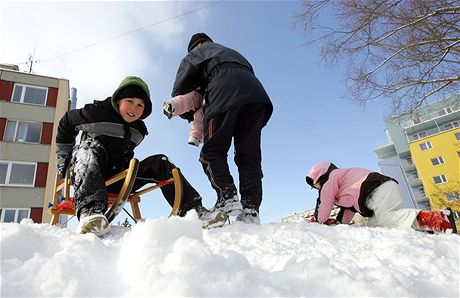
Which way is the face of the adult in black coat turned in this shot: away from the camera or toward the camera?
away from the camera

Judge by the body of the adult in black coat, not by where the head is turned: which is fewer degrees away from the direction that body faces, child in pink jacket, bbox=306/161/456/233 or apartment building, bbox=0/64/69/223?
the apartment building

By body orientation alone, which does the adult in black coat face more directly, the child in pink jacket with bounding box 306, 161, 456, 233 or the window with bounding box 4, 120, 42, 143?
the window

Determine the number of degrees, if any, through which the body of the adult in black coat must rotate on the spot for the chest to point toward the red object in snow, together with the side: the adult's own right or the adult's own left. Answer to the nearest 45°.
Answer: approximately 135° to the adult's own right

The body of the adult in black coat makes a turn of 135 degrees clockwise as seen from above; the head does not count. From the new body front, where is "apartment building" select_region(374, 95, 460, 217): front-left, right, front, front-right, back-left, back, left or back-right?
front-left

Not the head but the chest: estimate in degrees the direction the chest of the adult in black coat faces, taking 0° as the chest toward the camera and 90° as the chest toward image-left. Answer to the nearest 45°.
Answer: approximately 135°

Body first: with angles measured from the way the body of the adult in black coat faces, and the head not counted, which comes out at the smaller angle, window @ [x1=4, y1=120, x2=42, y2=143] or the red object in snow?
the window

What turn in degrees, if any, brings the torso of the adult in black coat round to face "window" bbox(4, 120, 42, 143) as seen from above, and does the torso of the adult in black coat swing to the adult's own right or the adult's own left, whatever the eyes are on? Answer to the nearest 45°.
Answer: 0° — they already face it

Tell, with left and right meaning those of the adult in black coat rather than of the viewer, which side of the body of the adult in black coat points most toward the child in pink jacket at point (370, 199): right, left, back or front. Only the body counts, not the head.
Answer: right

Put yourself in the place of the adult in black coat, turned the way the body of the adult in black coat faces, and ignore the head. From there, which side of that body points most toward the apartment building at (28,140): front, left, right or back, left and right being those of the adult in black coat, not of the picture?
front

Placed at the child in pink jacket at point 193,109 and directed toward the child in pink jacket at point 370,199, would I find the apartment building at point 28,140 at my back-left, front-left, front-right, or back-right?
back-left
